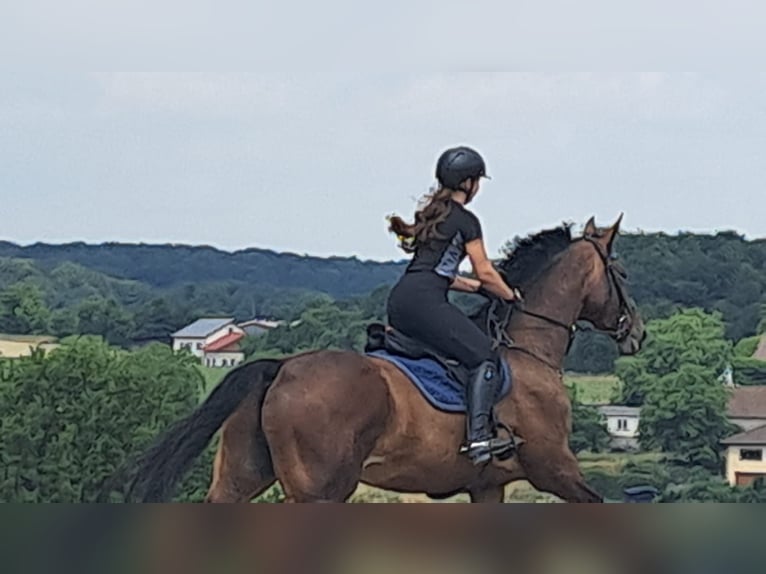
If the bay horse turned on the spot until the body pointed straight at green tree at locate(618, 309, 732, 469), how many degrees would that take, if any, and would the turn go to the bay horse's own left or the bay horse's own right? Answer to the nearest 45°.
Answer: approximately 45° to the bay horse's own left

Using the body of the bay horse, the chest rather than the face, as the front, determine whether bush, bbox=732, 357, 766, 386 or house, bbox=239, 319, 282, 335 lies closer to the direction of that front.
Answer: the bush

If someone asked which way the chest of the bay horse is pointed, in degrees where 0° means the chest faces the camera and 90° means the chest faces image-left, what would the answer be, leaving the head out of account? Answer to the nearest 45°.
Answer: approximately 270°

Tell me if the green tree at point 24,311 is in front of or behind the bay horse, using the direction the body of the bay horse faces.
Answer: behind

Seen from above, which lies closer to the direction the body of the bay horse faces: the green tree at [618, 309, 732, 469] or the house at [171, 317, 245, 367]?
the green tree
